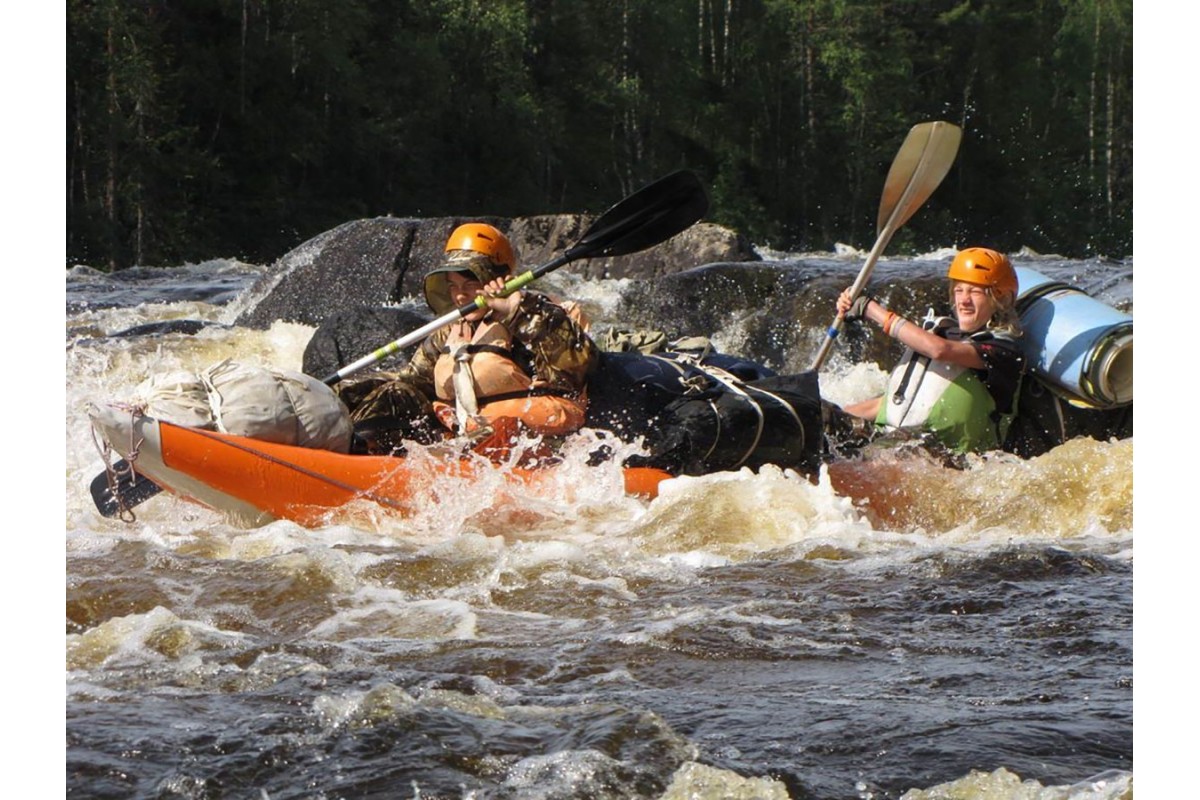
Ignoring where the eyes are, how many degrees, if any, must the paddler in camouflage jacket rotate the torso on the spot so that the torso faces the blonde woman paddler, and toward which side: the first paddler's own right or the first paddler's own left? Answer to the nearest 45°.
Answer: approximately 135° to the first paddler's own left

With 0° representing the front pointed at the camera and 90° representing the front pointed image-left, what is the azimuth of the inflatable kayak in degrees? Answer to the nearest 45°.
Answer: approximately 90°

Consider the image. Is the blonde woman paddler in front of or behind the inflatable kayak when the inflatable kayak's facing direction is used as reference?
behind

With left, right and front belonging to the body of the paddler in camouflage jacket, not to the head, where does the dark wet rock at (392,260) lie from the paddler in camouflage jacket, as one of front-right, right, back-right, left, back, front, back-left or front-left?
back-right

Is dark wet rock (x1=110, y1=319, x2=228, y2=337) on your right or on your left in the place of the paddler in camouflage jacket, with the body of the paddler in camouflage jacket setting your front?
on your right

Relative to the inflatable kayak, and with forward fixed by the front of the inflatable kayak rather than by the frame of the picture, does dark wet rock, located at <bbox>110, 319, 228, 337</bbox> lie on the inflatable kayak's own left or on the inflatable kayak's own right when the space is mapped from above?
on the inflatable kayak's own right

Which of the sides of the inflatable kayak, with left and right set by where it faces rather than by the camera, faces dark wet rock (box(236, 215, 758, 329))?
right
